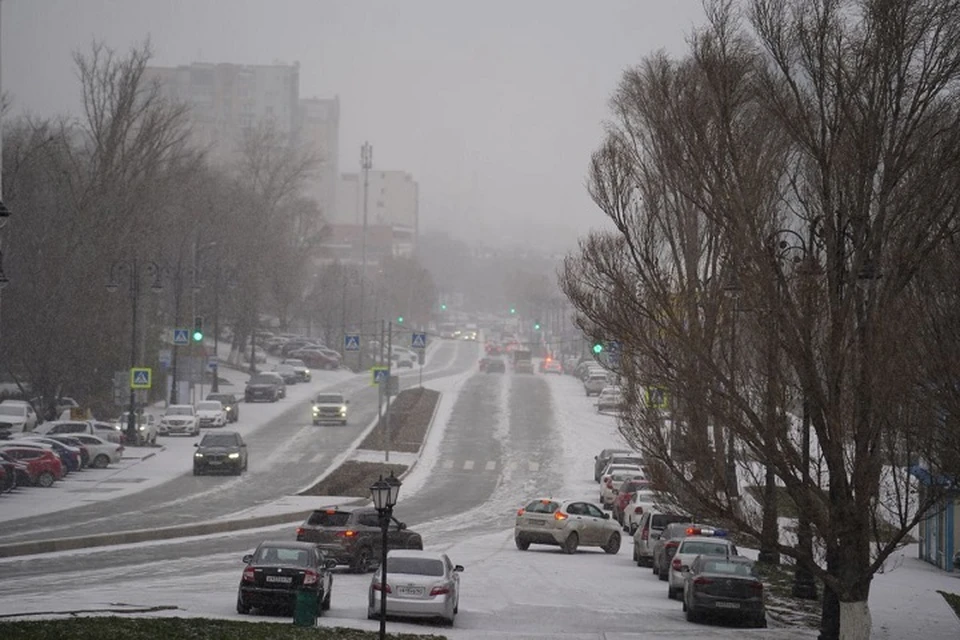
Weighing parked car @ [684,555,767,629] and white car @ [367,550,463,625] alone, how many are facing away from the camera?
2

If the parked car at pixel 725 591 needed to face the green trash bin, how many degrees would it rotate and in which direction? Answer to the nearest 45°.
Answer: approximately 135° to its left

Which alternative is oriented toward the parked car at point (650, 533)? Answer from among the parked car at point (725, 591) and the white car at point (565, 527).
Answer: the parked car at point (725, 591)

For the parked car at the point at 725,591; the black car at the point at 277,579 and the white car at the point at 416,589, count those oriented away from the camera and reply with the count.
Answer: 3

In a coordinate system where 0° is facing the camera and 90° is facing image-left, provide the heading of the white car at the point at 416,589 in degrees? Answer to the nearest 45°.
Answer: approximately 180°

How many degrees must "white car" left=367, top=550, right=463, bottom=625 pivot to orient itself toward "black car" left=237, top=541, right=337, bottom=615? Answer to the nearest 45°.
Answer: approximately 90° to its left

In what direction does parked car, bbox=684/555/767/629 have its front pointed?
away from the camera

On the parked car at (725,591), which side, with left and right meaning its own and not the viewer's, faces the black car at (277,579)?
left

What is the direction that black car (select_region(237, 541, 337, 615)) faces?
away from the camera

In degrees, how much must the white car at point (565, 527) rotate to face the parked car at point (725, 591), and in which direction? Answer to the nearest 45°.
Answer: approximately 135° to its right

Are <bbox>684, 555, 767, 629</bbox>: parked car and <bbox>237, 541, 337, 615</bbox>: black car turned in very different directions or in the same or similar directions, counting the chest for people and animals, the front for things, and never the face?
same or similar directions

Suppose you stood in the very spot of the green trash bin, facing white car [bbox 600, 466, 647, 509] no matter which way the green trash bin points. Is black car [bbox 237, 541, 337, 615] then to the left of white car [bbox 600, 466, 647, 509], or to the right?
left

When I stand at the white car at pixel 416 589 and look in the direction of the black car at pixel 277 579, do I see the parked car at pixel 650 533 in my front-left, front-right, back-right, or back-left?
back-right

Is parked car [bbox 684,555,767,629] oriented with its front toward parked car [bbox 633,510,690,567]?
yes

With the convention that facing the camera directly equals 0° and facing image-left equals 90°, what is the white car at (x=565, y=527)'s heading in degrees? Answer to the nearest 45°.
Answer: approximately 225°
